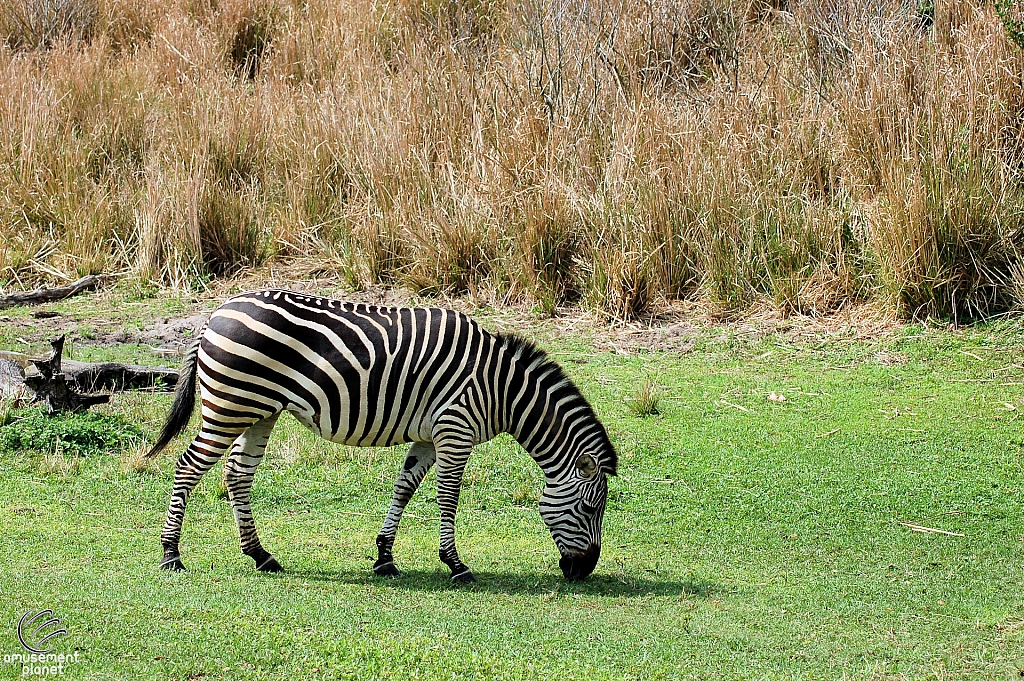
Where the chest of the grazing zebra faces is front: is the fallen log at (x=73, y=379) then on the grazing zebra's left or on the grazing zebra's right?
on the grazing zebra's left

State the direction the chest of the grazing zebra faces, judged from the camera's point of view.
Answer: to the viewer's right

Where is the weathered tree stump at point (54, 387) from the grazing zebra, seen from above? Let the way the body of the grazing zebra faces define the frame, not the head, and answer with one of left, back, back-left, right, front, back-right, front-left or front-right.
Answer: back-left

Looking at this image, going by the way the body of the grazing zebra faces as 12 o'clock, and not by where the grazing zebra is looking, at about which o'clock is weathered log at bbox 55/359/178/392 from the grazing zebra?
The weathered log is roughly at 8 o'clock from the grazing zebra.

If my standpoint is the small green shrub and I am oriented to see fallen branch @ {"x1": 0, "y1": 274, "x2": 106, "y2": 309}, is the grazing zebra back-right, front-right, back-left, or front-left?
back-right

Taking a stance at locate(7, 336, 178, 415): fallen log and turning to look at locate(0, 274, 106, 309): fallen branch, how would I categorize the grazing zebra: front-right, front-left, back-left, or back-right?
back-right

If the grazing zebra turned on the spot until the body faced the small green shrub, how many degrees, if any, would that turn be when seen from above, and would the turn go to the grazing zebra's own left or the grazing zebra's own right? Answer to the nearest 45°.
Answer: approximately 135° to the grazing zebra's own left
